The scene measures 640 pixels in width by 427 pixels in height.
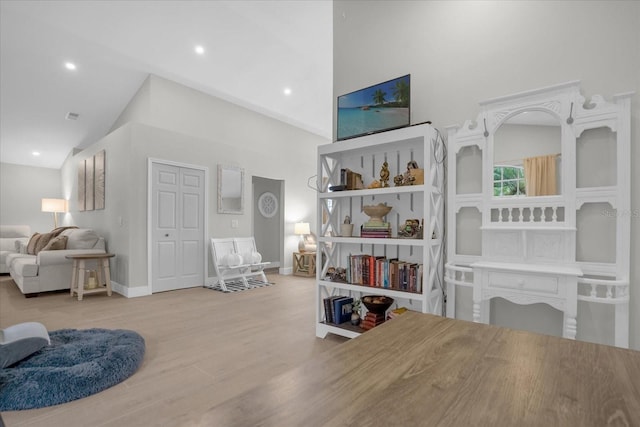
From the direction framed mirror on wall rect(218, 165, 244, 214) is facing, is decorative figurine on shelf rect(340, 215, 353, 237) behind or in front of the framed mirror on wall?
in front

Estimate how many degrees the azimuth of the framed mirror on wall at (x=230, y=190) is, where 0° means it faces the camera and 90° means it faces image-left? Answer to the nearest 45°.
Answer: approximately 315°

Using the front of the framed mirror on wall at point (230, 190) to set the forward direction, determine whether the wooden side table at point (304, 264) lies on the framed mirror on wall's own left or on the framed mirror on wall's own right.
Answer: on the framed mirror on wall's own left

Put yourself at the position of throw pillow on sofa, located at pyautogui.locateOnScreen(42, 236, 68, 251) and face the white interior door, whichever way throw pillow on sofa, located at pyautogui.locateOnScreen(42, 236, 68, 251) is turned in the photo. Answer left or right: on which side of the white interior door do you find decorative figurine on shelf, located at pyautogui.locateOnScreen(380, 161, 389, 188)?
right

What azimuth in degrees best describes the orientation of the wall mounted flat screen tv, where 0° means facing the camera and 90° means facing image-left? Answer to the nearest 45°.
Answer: approximately 45°

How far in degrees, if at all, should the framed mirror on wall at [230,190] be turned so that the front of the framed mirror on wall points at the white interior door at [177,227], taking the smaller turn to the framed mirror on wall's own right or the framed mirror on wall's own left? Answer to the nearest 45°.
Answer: approximately 90° to the framed mirror on wall's own right

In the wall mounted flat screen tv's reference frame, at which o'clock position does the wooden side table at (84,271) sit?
The wooden side table is roughly at 2 o'clock from the wall mounted flat screen tv.

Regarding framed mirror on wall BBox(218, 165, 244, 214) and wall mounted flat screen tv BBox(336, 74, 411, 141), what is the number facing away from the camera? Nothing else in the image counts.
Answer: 0

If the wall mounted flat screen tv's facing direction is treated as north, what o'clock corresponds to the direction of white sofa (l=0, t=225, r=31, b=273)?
The white sofa is roughly at 2 o'clock from the wall mounted flat screen tv.

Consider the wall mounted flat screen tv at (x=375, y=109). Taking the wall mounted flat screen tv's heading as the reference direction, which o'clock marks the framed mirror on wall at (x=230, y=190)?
The framed mirror on wall is roughly at 3 o'clock from the wall mounted flat screen tv.

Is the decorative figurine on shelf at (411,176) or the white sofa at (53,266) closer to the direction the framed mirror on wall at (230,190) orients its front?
the decorative figurine on shelf
